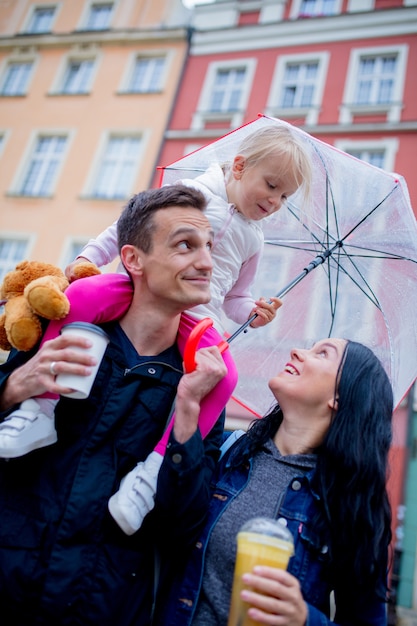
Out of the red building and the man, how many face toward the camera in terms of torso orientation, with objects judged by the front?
2

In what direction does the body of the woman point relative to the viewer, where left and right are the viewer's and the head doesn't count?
facing the viewer and to the left of the viewer

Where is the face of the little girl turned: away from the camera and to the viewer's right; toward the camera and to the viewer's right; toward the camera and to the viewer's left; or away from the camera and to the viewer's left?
toward the camera and to the viewer's right

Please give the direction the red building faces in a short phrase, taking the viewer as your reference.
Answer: facing the viewer

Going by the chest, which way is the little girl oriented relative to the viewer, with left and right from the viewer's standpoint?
facing the viewer and to the right of the viewer

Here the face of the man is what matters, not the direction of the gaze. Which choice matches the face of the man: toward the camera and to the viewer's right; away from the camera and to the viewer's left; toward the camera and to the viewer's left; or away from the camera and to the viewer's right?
toward the camera and to the viewer's right

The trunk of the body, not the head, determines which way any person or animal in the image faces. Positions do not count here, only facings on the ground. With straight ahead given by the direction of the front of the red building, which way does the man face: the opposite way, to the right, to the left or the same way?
the same way
